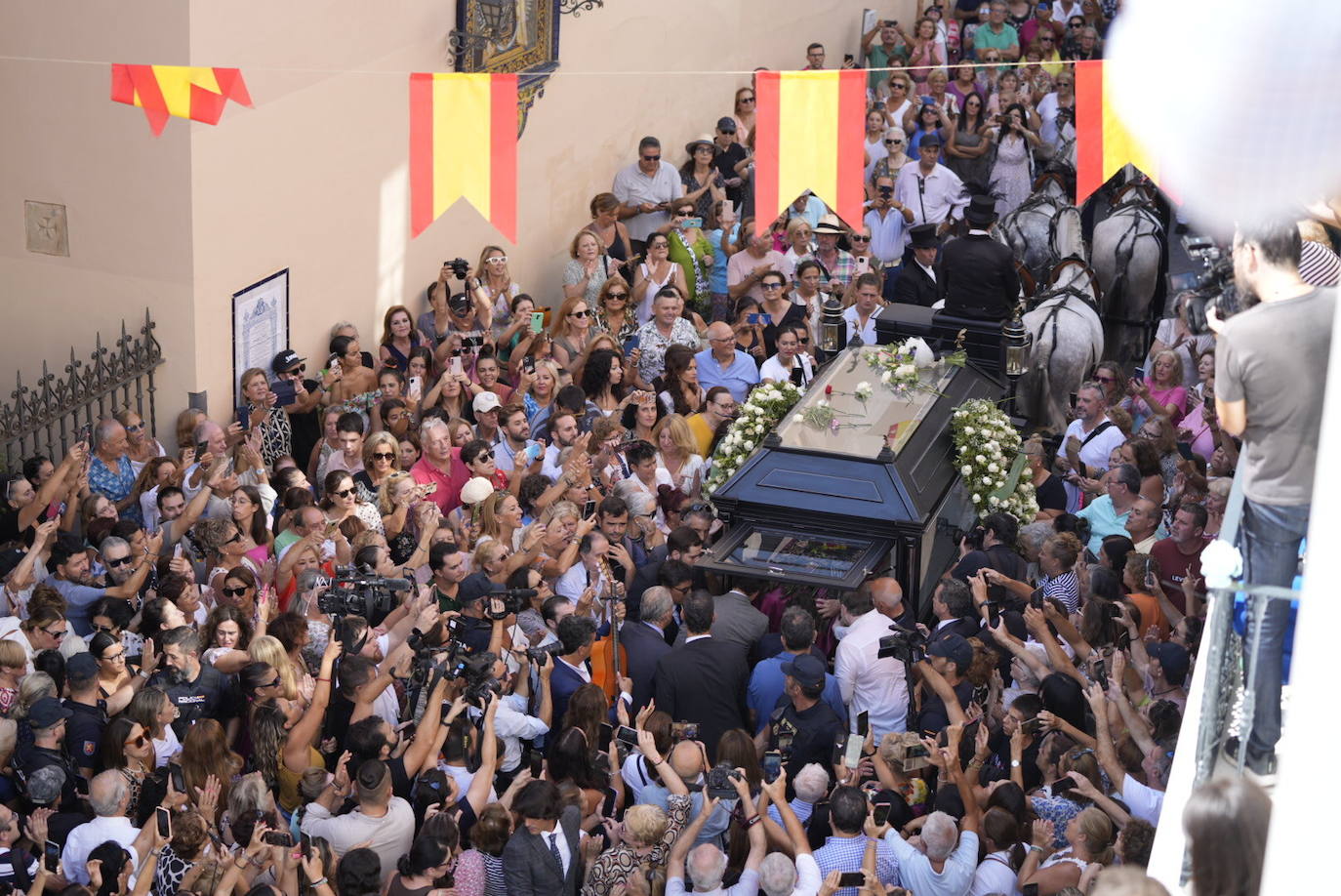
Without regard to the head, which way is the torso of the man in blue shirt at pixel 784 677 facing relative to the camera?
away from the camera

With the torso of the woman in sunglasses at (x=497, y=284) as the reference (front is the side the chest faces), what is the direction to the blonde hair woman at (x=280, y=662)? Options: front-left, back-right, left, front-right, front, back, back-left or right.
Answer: front-right

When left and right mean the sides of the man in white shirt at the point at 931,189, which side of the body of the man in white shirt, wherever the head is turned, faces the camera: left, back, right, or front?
front

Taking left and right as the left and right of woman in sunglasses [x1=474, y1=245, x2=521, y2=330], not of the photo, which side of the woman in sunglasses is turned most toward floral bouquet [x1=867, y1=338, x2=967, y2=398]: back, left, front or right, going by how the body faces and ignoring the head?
front

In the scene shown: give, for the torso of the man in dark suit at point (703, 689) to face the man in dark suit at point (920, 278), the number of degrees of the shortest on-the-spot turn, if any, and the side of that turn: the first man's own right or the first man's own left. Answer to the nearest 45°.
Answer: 0° — they already face them

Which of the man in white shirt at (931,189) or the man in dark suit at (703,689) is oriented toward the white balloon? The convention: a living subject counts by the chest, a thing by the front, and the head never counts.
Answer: the man in white shirt

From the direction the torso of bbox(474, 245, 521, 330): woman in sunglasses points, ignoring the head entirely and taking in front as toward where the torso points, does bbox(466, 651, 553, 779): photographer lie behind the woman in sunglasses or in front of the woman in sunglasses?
in front

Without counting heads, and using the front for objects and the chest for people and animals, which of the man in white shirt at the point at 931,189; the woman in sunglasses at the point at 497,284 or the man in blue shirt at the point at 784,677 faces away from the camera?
the man in blue shirt

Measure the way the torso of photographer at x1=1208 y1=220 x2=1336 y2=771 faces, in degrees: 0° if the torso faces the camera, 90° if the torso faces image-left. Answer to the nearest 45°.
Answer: approximately 135°

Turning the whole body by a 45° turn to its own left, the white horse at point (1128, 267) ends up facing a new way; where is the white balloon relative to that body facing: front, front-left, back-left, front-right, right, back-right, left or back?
back-left

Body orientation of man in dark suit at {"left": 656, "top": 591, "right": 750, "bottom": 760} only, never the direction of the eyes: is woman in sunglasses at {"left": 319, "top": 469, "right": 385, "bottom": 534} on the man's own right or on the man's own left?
on the man's own left

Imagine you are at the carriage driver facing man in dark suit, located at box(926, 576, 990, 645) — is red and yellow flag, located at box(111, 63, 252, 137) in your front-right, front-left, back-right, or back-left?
front-right

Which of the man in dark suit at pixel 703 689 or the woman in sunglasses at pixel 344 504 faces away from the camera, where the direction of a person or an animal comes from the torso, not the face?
the man in dark suit

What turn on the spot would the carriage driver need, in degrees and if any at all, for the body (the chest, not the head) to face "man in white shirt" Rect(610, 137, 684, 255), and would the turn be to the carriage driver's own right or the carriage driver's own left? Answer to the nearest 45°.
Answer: approximately 45° to the carriage driver's own left

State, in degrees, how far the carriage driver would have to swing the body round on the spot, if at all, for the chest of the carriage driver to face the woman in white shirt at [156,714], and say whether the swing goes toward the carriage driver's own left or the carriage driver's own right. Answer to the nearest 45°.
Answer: approximately 135° to the carriage driver's own left

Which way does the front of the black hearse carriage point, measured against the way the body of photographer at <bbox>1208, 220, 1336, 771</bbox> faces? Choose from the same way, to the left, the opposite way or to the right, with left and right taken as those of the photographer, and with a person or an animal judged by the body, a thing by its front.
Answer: to the right
